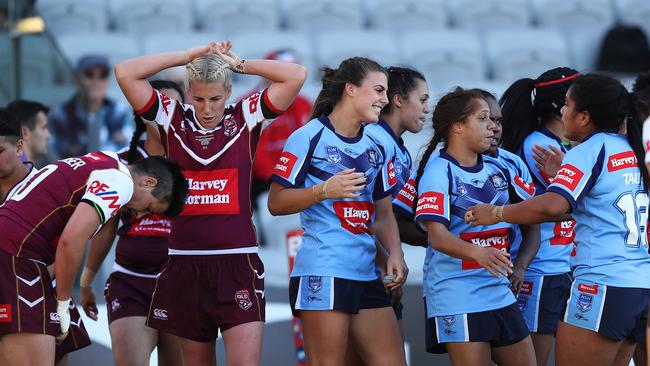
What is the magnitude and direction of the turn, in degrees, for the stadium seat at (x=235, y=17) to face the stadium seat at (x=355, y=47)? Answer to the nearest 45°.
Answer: approximately 45° to its left

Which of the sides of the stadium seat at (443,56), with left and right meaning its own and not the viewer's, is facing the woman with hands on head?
front

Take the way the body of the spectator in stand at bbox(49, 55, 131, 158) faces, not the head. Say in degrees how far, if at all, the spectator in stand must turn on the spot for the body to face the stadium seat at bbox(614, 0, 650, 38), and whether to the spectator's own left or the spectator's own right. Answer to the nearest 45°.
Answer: approximately 90° to the spectator's own left

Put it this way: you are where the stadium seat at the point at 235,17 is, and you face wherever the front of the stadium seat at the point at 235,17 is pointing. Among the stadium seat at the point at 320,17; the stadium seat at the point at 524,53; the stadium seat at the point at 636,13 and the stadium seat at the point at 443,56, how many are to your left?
4

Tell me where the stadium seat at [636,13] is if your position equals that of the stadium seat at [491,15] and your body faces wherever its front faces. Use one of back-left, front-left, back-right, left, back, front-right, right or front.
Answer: left

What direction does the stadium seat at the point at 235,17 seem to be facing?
toward the camera

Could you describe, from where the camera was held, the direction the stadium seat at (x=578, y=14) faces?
facing the viewer

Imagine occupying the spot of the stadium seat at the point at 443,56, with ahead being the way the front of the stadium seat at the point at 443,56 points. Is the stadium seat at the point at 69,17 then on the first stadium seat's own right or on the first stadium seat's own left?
on the first stadium seat's own right

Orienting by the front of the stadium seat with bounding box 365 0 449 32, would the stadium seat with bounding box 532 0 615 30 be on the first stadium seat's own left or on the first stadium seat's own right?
on the first stadium seat's own left

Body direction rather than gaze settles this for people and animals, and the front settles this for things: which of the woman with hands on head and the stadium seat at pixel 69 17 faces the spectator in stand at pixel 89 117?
the stadium seat

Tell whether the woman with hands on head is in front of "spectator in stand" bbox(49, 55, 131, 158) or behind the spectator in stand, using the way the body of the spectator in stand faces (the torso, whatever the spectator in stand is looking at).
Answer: in front

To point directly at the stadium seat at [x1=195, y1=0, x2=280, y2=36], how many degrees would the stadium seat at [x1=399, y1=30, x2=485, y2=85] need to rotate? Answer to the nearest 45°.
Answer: approximately 90° to its right

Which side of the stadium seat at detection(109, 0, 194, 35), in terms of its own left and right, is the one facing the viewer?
front

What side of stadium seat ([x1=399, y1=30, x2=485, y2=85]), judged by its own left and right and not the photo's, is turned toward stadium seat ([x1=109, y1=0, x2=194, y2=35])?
right
